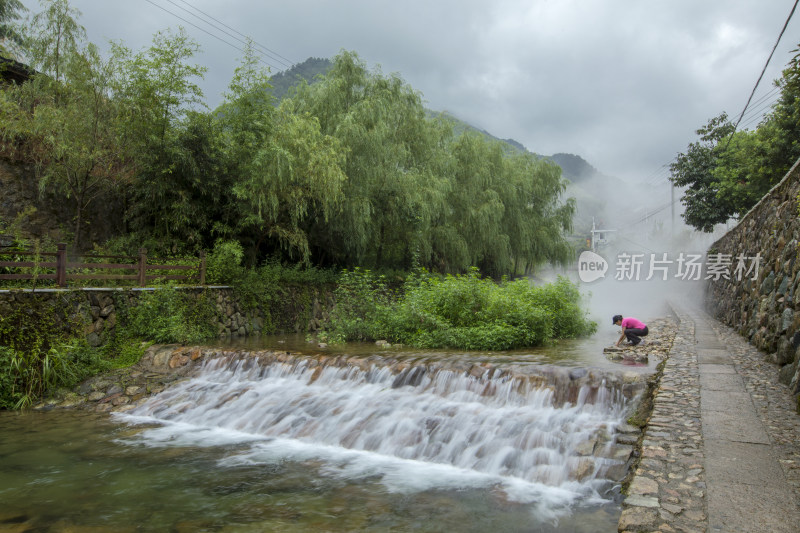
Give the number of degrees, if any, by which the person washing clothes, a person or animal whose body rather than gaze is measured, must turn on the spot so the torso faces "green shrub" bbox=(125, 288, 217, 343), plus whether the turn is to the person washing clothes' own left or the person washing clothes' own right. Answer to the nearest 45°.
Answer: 0° — they already face it

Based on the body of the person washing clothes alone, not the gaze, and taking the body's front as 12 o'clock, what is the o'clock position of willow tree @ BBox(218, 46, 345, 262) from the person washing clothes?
The willow tree is roughly at 12 o'clock from the person washing clothes.

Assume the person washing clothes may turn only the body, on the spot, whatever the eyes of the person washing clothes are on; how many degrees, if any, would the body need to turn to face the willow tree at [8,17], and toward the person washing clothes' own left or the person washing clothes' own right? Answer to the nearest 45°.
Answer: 0° — they already face it

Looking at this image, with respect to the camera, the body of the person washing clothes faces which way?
to the viewer's left

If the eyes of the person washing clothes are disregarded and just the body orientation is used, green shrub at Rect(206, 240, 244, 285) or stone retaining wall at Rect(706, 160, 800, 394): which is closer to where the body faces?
the green shrub

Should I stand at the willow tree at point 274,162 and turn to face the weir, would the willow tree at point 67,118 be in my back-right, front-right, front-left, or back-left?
back-right

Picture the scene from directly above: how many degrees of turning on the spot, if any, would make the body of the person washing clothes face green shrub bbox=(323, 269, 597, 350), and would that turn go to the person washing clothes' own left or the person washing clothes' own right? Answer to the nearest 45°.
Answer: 0° — they already face it

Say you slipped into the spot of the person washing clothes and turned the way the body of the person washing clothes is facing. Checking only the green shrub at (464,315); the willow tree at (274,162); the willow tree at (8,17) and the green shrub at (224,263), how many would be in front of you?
4
